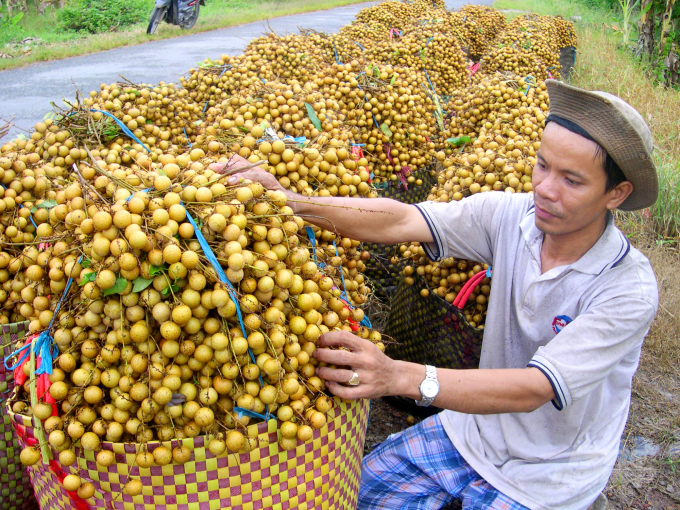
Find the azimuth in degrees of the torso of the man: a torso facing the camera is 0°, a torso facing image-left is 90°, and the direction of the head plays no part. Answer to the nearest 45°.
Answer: approximately 45°

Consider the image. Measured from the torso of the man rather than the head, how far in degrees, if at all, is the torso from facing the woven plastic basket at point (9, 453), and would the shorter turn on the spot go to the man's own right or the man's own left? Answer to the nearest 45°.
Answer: approximately 45° to the man's own right

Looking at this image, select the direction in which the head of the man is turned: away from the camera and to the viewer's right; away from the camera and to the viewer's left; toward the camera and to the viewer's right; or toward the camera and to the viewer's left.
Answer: toward the camera and to the viewer's left

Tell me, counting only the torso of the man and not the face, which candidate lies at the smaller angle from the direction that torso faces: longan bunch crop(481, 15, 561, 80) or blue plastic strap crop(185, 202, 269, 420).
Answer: the blue plastic strap

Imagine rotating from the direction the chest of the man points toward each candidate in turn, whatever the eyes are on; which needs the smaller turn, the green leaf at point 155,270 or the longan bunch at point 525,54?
the green leaf

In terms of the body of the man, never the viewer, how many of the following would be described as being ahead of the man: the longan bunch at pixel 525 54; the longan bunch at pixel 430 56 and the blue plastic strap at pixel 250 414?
1
